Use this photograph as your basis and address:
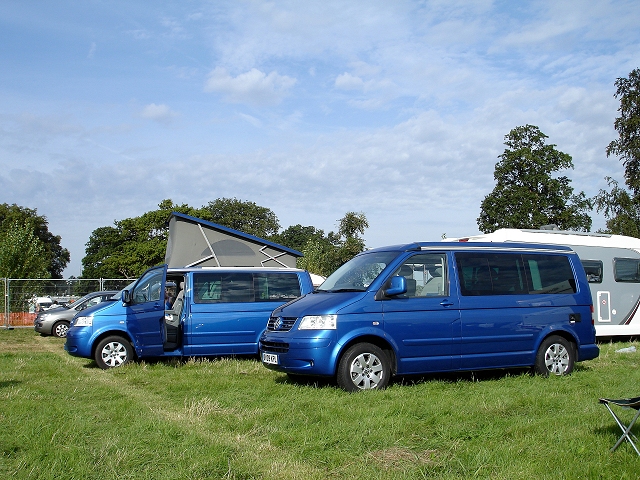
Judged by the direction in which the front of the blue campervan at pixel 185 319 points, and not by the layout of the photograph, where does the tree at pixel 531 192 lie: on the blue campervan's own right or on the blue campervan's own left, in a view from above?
on the blue campervan's own right

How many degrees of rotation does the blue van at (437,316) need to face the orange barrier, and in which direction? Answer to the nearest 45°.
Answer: approximately 90° to its right

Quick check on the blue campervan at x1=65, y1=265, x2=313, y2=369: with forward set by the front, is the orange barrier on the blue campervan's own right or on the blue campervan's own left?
on the blue campervan's own right

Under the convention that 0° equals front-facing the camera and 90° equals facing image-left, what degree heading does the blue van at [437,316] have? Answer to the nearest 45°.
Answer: approximately 45°

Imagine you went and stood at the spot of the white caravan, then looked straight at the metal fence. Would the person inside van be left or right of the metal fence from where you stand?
left

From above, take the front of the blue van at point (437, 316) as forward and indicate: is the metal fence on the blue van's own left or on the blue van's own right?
on the blue van's own right

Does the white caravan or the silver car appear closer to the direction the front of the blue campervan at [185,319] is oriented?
the silver car

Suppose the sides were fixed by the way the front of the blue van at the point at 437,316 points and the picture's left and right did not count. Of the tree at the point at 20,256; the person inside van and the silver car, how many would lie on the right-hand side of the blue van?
3

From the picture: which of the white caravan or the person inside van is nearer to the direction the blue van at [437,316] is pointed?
the person inside van

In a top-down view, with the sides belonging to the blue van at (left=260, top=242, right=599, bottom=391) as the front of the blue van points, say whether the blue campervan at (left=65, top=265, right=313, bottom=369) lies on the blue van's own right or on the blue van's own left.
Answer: on the blue van's own right

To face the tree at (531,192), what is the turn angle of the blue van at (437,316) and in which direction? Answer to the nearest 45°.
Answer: approximately 135° to its right

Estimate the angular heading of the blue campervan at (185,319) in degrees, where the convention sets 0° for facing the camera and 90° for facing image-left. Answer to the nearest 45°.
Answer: approximately 90°

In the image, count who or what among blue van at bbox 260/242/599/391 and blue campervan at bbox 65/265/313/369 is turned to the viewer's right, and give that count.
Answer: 0

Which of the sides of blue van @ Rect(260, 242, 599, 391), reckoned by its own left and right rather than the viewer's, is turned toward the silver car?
right
